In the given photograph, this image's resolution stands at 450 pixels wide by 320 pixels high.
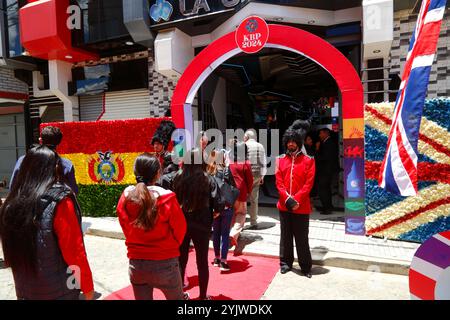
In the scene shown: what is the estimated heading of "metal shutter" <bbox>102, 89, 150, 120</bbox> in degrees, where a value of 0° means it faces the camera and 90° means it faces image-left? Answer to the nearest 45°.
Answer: approximately 0°

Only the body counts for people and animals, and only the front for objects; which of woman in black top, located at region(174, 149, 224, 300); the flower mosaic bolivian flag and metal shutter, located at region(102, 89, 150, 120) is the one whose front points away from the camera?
the woman in black top

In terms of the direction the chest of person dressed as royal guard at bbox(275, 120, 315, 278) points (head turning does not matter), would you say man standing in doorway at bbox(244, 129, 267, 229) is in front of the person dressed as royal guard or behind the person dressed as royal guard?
behind

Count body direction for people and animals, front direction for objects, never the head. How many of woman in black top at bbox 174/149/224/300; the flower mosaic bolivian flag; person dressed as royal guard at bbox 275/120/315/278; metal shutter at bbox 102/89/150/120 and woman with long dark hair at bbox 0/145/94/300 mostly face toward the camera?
3

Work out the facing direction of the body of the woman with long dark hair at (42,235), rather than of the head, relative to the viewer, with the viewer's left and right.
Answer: facing away from the viewer and to the right of the viewer

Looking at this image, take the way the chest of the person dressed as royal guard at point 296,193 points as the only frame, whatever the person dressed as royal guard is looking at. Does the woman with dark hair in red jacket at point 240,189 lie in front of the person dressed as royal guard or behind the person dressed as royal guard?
behind

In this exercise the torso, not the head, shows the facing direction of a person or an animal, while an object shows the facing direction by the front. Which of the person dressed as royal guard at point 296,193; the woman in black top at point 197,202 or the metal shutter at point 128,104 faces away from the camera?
the woman in black top

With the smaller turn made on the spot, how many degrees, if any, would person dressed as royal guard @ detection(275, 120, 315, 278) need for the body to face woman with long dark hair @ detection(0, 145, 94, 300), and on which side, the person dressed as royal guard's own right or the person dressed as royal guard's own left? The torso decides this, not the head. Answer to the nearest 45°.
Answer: approximately 45° to the person dressed as royal guard's own right

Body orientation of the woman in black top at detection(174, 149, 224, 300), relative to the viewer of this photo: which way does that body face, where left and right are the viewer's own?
facing away from the viewer

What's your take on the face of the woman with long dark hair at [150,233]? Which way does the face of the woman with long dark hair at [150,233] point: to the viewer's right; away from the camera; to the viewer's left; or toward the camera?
away from the camera
